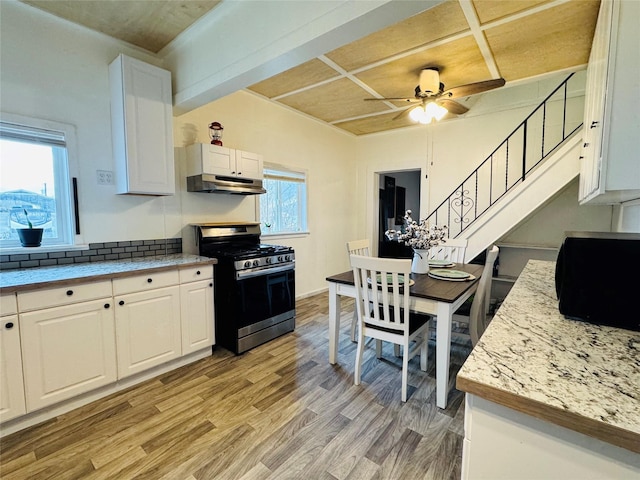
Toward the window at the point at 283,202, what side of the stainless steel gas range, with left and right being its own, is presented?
left

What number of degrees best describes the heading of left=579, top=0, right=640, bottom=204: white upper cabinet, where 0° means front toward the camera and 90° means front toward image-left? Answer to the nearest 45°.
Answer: approximately 90°

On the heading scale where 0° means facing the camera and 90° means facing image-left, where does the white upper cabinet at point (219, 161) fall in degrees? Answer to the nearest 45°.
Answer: approximately 315°

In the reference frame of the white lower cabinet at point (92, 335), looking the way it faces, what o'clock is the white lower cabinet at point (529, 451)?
the white lower cabinet at point (529, 451) is roughly at 1 o'clock from the white lower cabinet at point (92, 335).

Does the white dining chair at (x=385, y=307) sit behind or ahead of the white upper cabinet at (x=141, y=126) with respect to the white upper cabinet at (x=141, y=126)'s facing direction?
ahead
